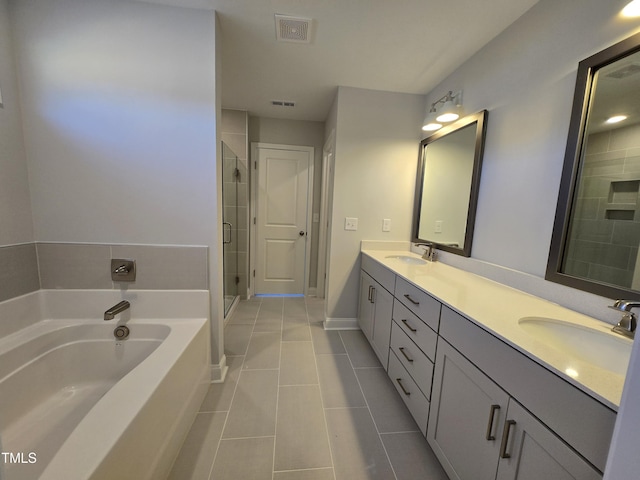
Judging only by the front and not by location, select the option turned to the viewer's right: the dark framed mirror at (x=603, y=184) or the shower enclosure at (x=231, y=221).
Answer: the shower enclosure

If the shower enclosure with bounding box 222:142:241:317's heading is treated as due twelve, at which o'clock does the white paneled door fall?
The white paneled door is roughly at 11 o'clock from the shower enclosure.

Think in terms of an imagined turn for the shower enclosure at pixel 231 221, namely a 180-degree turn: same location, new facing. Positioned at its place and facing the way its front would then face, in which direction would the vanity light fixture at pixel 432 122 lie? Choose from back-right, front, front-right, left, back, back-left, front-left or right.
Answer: back-left

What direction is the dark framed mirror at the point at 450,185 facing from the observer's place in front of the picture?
facing the viewer and to the left of the viewer

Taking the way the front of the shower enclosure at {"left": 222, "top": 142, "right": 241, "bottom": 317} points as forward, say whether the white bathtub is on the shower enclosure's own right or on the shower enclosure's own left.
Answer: on the shower enclosure's own right

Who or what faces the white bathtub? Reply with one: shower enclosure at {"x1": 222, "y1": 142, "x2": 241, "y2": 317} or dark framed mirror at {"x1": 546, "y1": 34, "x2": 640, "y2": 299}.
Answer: the dark framed mirror

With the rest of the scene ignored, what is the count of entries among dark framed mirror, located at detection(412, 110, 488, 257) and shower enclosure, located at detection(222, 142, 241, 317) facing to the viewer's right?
1

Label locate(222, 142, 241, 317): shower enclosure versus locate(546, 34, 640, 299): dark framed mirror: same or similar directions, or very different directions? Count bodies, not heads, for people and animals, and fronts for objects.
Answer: very different directions

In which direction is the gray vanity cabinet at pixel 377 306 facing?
to the viewer's left

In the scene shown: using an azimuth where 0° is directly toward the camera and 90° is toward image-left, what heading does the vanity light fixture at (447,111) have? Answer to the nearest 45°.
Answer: approximately 45°

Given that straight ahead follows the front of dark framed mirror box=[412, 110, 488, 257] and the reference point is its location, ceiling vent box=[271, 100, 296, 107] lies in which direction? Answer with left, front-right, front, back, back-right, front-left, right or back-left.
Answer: front-right

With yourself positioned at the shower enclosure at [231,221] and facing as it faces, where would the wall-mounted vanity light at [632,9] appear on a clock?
The wall-mounted vanity light is roughly at 2 o'clock from the shower enclosure.

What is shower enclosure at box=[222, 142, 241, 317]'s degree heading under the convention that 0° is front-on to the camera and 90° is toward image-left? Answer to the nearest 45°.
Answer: approximately 270°
